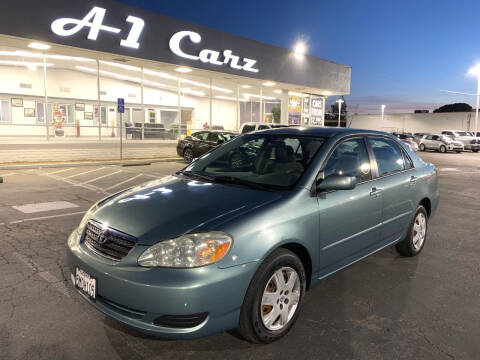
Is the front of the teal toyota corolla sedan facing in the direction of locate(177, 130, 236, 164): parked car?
no

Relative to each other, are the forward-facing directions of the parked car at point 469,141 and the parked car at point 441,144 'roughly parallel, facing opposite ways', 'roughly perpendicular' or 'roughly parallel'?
roughly parallel

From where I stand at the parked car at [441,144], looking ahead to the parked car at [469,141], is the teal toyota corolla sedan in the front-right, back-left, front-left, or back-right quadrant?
back-right

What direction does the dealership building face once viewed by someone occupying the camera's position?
facing the viewer and to the right of the viewer

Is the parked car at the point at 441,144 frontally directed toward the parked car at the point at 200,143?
no

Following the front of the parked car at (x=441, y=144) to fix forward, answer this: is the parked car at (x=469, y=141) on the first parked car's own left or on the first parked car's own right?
on the first parked car's own left

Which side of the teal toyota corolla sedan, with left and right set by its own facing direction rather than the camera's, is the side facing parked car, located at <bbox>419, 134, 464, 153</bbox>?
back

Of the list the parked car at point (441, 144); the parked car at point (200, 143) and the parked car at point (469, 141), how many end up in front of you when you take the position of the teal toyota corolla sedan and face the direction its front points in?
0

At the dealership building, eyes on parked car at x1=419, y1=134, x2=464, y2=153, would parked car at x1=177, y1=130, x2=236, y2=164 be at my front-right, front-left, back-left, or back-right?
front-right

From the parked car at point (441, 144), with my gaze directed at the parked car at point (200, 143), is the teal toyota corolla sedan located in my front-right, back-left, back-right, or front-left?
front-left

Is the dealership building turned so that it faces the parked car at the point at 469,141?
no

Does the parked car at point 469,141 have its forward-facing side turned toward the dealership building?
no

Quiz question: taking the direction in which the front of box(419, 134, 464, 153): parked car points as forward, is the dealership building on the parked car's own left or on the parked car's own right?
on the parked car's own right

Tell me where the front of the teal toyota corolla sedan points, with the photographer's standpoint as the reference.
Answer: facing the viewer and to the left of the viewer
